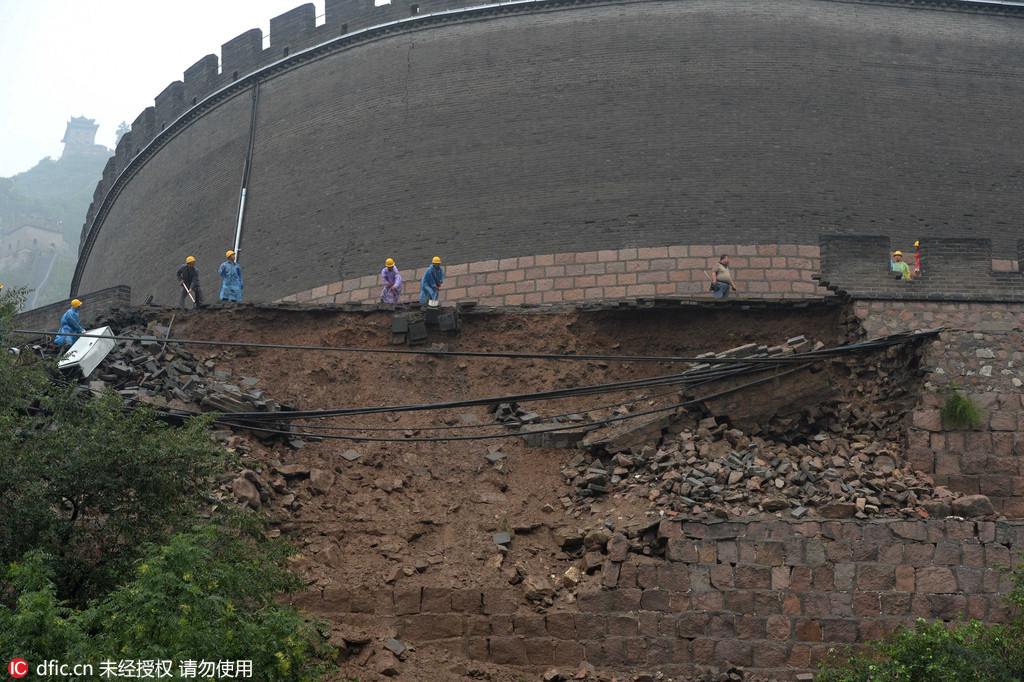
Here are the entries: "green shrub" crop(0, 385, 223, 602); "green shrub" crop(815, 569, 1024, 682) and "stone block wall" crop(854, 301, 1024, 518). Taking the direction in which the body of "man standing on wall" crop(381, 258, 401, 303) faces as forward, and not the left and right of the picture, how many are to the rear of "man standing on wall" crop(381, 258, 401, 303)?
0

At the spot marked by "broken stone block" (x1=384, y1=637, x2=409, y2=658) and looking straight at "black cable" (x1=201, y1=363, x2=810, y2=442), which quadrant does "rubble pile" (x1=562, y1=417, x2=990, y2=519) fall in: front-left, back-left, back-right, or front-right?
front-right

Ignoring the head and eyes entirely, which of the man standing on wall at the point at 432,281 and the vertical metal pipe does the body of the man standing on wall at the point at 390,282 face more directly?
the man standing on wall

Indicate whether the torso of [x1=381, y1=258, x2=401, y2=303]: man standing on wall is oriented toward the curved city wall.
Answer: no

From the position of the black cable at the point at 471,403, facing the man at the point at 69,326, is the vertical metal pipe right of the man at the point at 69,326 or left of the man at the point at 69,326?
right

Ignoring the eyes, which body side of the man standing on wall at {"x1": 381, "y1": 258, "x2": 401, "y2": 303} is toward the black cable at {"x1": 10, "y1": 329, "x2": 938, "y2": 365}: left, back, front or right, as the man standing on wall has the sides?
front

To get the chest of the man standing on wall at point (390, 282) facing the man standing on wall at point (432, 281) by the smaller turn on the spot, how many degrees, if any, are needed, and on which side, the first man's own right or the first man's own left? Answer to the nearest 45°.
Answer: approximately 45° to the first man's own left

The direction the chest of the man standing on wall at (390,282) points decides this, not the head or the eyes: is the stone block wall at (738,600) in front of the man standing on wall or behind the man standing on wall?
in front

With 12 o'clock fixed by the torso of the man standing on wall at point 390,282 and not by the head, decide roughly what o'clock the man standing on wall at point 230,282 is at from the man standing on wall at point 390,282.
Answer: the man standing on wall at point 230,282 is roughly at 3 o'clock from the man standing on wall at point 390,282.

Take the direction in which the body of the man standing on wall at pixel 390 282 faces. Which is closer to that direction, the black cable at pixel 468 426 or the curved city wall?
the black cable

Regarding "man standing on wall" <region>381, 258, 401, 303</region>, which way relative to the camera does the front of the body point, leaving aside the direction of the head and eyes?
toward the camera

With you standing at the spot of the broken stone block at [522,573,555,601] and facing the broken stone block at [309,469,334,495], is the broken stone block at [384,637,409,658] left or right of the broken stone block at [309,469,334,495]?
left

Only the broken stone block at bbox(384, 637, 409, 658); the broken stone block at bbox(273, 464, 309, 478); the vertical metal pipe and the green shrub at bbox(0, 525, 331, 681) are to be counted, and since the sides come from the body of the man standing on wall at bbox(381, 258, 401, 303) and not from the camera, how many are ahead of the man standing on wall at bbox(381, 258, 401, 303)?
3

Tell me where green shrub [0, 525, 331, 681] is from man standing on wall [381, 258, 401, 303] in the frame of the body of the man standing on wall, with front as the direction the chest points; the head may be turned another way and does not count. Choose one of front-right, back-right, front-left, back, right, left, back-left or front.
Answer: front

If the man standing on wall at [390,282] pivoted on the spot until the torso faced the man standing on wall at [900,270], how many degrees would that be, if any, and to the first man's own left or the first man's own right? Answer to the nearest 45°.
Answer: approximately 45° to the first man's own left

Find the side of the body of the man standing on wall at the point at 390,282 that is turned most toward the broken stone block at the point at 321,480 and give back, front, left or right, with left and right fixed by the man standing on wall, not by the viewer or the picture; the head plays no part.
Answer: front

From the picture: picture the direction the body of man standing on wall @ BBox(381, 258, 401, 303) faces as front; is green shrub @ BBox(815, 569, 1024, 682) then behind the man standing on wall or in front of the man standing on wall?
in front

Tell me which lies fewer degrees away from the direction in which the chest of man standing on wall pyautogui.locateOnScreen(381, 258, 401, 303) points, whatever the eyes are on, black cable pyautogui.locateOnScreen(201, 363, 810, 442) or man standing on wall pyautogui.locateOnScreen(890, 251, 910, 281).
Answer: the black cable

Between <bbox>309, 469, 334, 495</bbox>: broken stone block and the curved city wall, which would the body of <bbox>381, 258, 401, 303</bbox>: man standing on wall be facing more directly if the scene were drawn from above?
the broken stone block
